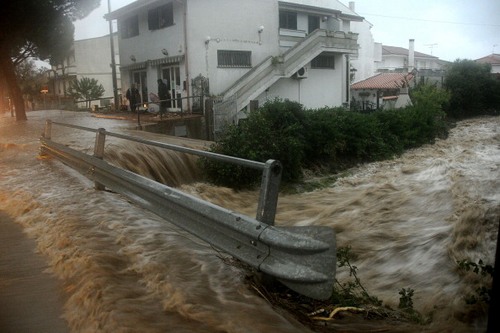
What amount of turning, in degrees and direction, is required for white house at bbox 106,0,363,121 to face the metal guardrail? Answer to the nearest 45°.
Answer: approximately 45° to its left

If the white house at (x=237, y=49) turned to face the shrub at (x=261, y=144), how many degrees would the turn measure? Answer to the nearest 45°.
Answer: approximately 45° to its left

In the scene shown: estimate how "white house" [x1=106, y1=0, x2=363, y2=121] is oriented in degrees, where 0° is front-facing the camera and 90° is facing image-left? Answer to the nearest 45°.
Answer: approximately 45°
